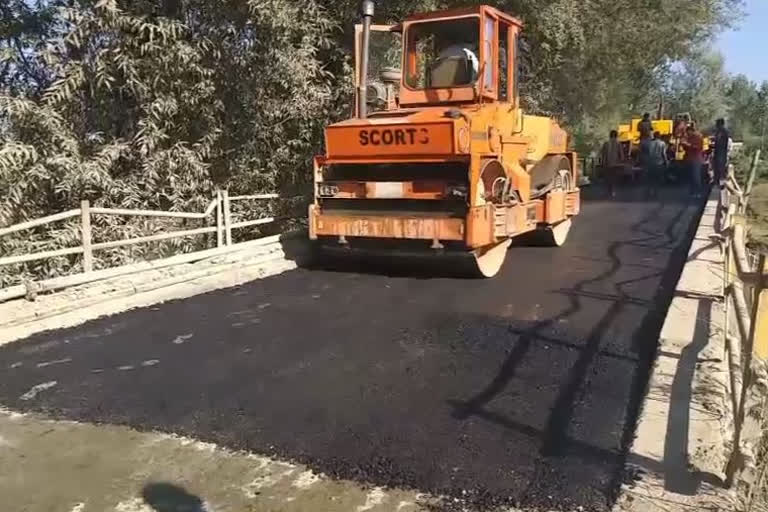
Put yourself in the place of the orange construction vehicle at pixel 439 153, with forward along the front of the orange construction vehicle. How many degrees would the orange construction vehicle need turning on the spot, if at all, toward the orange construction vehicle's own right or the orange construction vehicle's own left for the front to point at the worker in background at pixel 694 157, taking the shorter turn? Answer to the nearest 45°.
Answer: approximately 180°

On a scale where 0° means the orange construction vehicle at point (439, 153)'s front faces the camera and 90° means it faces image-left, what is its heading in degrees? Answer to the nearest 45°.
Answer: approximately 45°

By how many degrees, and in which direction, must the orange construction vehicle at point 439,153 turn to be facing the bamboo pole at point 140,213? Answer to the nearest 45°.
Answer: approximately 45° to its right

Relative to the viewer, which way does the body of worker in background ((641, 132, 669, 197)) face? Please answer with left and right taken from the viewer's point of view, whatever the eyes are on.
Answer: facing away from the viewer

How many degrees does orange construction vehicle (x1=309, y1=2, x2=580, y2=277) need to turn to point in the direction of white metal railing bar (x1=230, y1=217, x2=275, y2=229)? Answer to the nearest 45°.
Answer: approximately 90° to its right

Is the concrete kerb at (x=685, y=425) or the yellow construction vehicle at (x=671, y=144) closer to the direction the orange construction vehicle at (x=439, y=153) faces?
the concrete kerb

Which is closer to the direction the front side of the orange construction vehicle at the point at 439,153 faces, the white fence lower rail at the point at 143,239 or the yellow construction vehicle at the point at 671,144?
the white fence lower rail

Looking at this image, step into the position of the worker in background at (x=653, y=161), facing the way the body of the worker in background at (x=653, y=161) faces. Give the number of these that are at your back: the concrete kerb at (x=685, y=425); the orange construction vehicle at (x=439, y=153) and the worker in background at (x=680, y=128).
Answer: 2

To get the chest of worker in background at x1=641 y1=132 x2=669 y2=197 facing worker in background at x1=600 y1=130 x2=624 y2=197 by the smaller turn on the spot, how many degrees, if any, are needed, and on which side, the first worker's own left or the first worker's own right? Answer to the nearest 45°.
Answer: approximately 90° to the first worker's own left

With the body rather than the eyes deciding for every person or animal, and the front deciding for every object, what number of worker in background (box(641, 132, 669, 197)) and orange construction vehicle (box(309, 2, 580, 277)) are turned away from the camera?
1

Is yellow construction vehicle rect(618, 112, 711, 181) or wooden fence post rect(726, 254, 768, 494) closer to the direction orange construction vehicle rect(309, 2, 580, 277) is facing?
the wooden fence post
